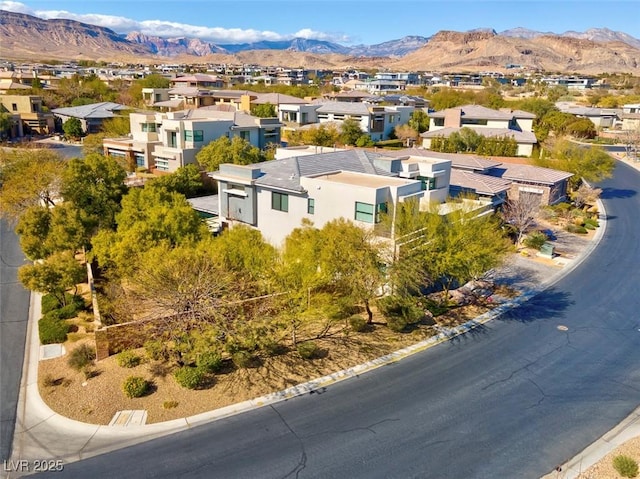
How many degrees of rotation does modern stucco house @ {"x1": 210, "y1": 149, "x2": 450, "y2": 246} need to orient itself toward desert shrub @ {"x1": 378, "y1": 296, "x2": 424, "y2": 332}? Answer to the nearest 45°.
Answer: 0° — it already faces it

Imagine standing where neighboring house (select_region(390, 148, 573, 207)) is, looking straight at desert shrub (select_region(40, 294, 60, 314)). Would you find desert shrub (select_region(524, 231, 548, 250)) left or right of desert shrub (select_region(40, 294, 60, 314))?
left

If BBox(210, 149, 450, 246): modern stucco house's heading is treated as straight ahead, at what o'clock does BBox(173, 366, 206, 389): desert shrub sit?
The desert shrub is roughly at 2 o'clock from the modern stucco house.

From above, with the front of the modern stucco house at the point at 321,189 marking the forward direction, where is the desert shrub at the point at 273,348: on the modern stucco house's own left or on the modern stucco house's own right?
on the modern stucco house's own right

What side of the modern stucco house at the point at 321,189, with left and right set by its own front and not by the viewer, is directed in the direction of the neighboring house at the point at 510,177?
left

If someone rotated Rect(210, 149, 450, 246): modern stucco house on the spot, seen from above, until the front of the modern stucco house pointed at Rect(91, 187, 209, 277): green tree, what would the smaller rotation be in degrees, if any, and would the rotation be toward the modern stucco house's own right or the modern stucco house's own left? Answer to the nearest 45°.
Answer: approximately 90° to the modern stucco house's own right

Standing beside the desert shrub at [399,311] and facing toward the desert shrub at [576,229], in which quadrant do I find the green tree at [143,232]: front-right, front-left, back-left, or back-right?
back-left

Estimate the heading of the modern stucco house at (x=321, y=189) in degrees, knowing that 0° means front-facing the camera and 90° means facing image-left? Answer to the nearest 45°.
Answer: approximately 315°

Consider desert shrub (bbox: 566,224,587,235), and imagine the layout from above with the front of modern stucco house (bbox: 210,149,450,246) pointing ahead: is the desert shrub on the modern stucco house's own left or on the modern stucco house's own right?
on the modern stucco house's own left

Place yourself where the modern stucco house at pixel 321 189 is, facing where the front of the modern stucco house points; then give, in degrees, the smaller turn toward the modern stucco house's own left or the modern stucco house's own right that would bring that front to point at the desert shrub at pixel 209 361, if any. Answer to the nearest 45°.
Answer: approximately 45° to the modern stucco house's own right

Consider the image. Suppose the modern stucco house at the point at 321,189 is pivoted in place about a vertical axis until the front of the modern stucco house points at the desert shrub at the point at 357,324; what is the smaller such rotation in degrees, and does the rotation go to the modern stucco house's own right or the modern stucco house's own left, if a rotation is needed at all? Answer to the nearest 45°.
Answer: approximately 45° to the modern stucco house's own right
